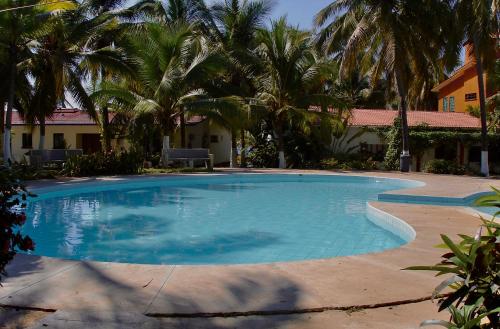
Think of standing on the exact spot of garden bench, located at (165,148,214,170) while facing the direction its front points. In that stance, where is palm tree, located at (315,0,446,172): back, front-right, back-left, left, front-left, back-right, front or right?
left

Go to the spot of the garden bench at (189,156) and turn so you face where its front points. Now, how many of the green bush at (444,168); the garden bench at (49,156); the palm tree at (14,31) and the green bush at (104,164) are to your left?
1

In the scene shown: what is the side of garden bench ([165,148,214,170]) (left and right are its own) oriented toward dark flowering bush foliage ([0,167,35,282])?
front

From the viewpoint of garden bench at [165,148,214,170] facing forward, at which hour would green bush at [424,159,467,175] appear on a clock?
The green bush is roughly at 9 o'clock from the garden bench.

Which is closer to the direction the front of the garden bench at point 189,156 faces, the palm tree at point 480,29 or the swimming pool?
the swimming pool

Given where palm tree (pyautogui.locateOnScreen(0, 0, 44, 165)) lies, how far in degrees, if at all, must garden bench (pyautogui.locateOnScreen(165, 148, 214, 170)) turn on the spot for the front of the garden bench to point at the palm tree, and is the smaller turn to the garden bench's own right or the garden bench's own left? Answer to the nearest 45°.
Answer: approximately 45° to the garden bench's own right

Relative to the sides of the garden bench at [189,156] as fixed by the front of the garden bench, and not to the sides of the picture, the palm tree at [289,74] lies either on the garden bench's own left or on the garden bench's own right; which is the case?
on the garden bench's own left

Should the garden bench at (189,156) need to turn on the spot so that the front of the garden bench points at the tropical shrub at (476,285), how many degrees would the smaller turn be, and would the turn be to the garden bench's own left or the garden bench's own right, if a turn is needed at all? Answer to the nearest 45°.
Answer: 0° — it already faces it

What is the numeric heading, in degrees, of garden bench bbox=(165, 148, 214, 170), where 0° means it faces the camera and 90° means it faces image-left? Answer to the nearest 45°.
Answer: approximately 0°

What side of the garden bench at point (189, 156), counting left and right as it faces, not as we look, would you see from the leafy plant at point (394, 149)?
left

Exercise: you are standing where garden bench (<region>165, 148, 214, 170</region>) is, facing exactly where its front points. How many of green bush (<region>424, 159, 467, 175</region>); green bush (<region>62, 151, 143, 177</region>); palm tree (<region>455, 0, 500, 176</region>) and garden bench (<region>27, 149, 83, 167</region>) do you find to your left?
2

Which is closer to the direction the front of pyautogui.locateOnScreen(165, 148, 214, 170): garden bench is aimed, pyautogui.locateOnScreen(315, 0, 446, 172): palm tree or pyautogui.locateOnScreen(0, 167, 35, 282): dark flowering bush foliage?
the dark flowering bush foliage

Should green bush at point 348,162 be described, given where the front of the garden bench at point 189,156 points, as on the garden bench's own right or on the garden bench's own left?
on the garden bench's own left
